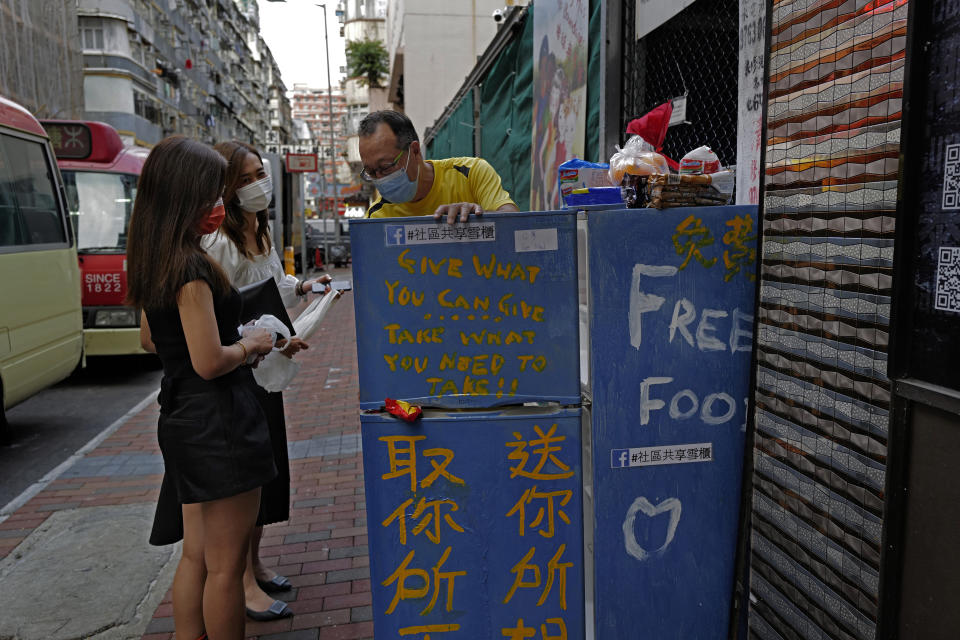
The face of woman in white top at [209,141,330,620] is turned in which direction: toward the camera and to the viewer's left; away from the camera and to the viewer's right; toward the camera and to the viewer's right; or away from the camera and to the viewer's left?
toward the camera and to the viewer's right

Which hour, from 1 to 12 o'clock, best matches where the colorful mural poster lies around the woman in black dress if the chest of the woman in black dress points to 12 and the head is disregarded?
The colorful mural poster is roughly at 12 o'clock from the woman in black dress.

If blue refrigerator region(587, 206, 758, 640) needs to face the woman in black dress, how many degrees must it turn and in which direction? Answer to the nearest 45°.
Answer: approximately 90° to its right

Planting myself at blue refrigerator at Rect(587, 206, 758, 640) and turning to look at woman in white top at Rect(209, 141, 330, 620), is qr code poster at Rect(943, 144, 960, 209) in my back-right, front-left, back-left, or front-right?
back-left

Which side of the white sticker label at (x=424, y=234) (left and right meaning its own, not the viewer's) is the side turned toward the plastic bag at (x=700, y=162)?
left

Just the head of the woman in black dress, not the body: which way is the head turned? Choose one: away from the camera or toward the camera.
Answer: away from the camera
